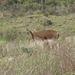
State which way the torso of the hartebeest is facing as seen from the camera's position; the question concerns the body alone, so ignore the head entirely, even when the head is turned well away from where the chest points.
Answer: to the viewer's left

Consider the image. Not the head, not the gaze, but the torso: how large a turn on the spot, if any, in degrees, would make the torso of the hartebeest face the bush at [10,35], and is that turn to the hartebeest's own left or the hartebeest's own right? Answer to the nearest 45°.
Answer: approximately 45° to the hartebeest's own right
